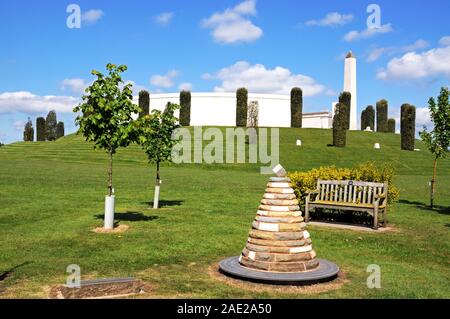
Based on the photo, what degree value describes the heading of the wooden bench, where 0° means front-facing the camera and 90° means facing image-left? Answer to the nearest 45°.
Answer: approximately 45°

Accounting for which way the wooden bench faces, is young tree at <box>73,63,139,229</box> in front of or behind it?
in front

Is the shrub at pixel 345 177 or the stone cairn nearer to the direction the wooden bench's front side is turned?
the stone cairn

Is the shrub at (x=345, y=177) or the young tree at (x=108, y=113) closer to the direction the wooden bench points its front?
the young tree
